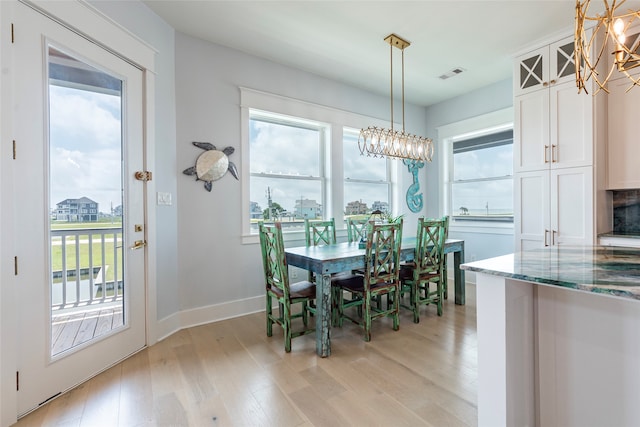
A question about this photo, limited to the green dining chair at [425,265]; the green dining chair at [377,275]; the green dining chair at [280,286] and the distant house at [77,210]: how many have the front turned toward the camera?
1

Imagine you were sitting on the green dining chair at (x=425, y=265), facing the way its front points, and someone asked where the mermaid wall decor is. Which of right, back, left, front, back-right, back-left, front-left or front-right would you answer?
front-right

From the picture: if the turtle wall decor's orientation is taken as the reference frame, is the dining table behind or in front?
in front

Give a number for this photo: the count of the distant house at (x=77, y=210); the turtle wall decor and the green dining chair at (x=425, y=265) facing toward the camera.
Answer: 2

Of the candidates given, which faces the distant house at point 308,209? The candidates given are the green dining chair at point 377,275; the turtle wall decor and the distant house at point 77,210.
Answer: the green dining chair

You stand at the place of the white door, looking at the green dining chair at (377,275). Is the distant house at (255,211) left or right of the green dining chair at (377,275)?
left

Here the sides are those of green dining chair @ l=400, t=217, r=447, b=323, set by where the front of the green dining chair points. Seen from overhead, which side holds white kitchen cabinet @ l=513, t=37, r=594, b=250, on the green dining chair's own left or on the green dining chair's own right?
on the green dining chair's own right

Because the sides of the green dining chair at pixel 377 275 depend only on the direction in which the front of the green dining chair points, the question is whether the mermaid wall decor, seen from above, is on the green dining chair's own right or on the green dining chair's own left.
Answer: on the green dining chair's own right

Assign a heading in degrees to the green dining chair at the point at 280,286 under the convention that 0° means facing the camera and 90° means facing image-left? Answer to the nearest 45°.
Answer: approximately 225°

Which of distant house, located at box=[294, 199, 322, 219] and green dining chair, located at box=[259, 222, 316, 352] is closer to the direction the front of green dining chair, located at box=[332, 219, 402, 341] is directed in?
the distant house

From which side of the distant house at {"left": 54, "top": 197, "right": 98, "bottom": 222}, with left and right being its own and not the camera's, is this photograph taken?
front

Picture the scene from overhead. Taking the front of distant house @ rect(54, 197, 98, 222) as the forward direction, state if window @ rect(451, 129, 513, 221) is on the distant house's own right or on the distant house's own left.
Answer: on the distant house's own left
